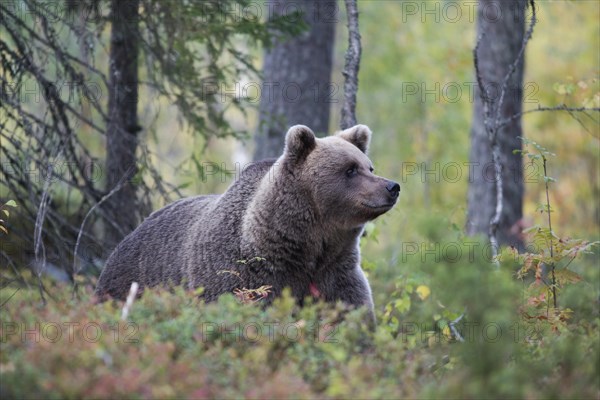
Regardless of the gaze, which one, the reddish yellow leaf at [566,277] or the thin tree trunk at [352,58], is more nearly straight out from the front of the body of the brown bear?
the reddish yellow leaf

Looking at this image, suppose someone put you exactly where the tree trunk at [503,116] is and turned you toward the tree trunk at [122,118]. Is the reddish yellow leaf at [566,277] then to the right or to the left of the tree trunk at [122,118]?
left

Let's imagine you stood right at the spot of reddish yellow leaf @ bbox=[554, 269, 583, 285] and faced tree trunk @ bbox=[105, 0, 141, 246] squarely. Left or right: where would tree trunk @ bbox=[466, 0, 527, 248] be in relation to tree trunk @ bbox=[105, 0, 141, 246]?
right

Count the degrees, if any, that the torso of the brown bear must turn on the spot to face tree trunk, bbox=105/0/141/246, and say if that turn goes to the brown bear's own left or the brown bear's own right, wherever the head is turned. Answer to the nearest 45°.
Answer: approximately 180°

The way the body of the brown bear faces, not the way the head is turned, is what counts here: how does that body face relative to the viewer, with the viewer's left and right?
facing the viewer and to the right of the viewer

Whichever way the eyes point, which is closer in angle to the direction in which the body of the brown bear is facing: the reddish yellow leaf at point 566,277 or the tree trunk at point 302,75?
the reddish yellow leaf

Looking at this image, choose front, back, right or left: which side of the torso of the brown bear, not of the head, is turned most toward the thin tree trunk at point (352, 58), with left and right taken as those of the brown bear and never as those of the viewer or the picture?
left

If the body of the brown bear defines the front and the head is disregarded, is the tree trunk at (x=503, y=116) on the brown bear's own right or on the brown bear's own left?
on the brown bear's own left

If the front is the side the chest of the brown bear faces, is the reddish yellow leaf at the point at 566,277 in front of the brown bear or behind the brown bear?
in front

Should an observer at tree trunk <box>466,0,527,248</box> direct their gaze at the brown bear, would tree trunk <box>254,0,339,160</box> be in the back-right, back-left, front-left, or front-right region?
front-right

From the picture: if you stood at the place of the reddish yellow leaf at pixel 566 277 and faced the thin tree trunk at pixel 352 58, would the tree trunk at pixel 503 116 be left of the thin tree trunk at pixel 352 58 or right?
right

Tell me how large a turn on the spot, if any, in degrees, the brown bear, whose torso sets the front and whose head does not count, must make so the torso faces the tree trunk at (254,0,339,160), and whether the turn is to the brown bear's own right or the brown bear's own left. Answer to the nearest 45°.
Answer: approximately 135° to the brown bear's own left

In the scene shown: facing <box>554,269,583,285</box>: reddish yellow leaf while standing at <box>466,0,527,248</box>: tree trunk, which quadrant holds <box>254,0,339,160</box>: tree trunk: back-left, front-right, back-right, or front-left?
front-right

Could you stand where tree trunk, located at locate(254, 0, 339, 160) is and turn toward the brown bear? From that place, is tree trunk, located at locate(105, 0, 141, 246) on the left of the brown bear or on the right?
right
